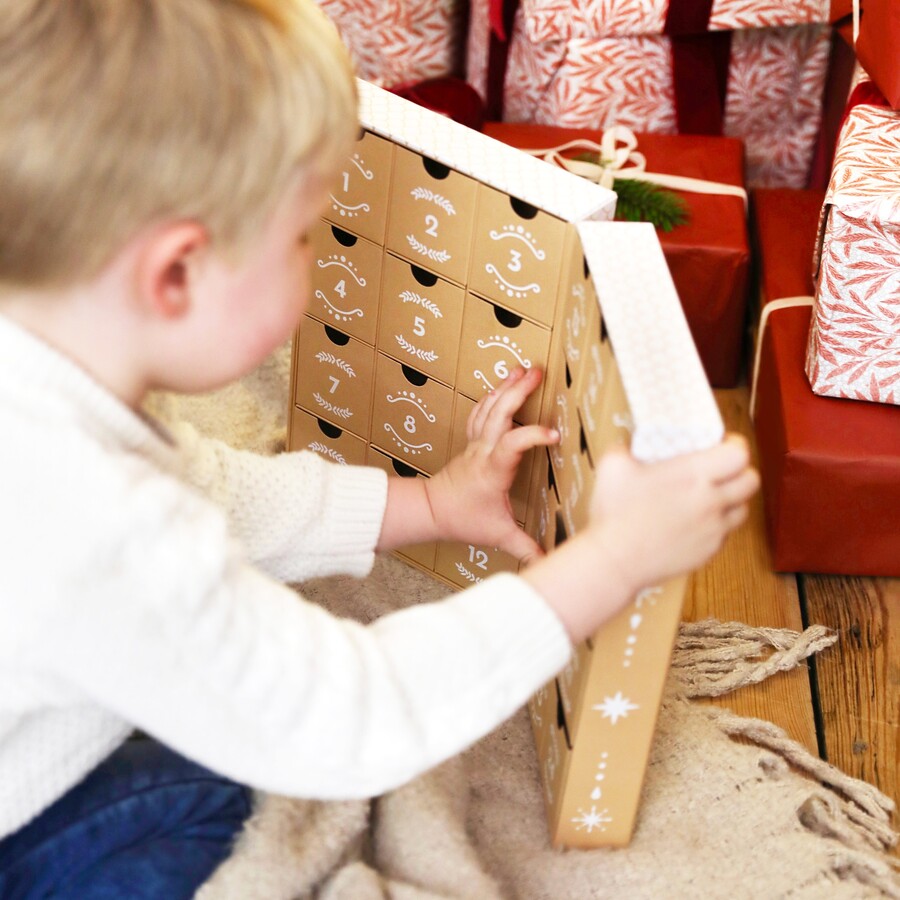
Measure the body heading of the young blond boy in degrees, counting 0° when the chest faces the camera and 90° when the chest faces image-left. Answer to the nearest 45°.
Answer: approximately 225°

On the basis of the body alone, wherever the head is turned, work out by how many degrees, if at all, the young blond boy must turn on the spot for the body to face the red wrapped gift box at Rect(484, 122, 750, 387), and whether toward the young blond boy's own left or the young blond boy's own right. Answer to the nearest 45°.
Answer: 0° — they already face it

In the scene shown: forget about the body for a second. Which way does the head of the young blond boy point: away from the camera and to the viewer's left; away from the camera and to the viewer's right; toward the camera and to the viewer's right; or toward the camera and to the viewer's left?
away from the camera and to the viewer's right
